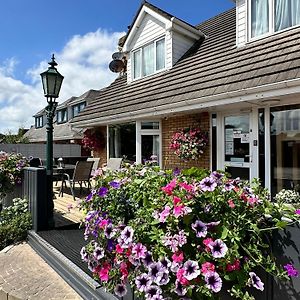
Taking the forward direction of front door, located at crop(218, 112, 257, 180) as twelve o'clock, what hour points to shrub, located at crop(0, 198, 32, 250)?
The shrub is roughly at 12 o'clock from the front door.

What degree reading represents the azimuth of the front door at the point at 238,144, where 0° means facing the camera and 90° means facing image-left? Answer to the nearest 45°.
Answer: approximately 45°

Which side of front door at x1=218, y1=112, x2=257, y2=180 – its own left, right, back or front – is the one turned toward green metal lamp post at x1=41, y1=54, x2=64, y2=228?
front

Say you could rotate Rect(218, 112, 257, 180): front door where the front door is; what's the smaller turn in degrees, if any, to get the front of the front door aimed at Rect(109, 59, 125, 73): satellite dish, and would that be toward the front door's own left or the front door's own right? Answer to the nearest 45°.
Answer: approximately 90° to the front door's own right

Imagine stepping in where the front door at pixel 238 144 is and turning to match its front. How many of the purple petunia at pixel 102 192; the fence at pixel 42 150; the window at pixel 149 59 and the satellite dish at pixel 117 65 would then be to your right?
3

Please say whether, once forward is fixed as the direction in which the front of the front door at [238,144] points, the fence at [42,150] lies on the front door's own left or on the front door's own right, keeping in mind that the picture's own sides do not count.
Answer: on the front door's own right

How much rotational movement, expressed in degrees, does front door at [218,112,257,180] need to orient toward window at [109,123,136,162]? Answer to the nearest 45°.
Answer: approximately 90° to its right

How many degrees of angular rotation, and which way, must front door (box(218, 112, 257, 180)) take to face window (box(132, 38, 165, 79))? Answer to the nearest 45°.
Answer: approximately 90° to its right

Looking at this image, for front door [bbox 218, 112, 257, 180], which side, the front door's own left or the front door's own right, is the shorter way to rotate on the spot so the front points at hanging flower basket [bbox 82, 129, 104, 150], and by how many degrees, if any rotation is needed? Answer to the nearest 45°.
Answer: approximately 90° to the front door's own right

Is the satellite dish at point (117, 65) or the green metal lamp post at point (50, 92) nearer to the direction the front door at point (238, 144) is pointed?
the green metal lamp post

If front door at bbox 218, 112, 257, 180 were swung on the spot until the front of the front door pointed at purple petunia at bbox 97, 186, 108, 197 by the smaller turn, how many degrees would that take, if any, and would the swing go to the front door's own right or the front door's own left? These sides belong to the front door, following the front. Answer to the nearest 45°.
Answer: approximately 45° to the front door's own left

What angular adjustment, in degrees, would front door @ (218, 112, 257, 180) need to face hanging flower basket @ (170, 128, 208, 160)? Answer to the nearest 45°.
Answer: approximately 45° to its right

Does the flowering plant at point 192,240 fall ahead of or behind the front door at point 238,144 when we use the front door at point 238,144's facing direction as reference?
ahead
